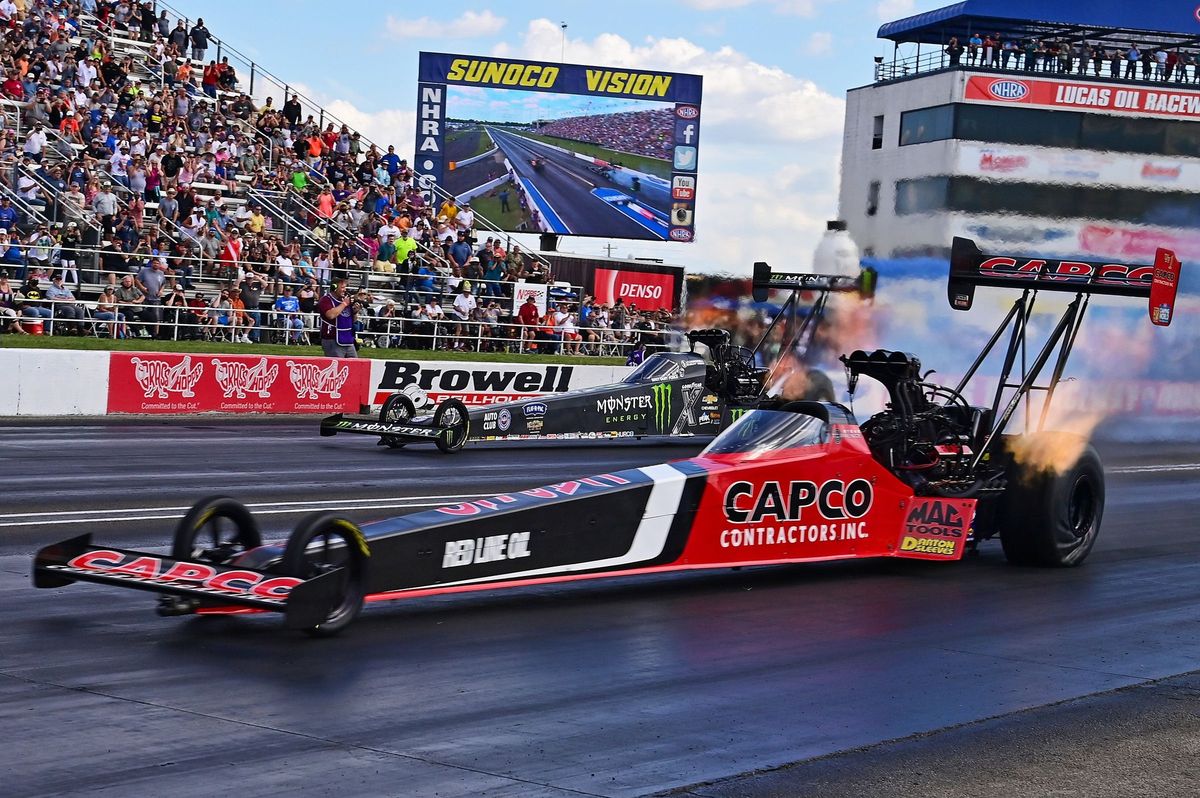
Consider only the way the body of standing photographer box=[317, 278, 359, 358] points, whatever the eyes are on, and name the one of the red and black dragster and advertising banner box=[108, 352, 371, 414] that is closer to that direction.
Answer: the red and black dragster

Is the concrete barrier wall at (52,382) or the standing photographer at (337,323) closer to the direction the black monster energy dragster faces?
the concrete barrier wall

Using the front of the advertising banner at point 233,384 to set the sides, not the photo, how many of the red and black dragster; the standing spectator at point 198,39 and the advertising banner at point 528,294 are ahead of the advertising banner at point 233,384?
1

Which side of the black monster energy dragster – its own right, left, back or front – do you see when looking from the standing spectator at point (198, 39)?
right

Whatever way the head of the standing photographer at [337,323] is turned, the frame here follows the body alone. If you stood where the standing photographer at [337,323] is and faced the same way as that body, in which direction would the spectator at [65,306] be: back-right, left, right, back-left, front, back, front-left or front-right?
back-right

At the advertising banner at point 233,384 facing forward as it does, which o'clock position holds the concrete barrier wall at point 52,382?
The concrete barrier wall is roughly at 2 o'clock from the advertising banner.

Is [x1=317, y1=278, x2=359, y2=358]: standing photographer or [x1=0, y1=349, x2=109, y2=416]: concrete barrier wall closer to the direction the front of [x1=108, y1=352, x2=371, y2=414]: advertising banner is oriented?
the concrete barrier wall

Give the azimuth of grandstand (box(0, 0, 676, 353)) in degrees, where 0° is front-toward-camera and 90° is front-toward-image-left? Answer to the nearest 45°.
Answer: approximately 315°

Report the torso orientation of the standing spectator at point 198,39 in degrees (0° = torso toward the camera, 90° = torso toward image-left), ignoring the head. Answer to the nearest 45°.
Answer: approximately 0°
